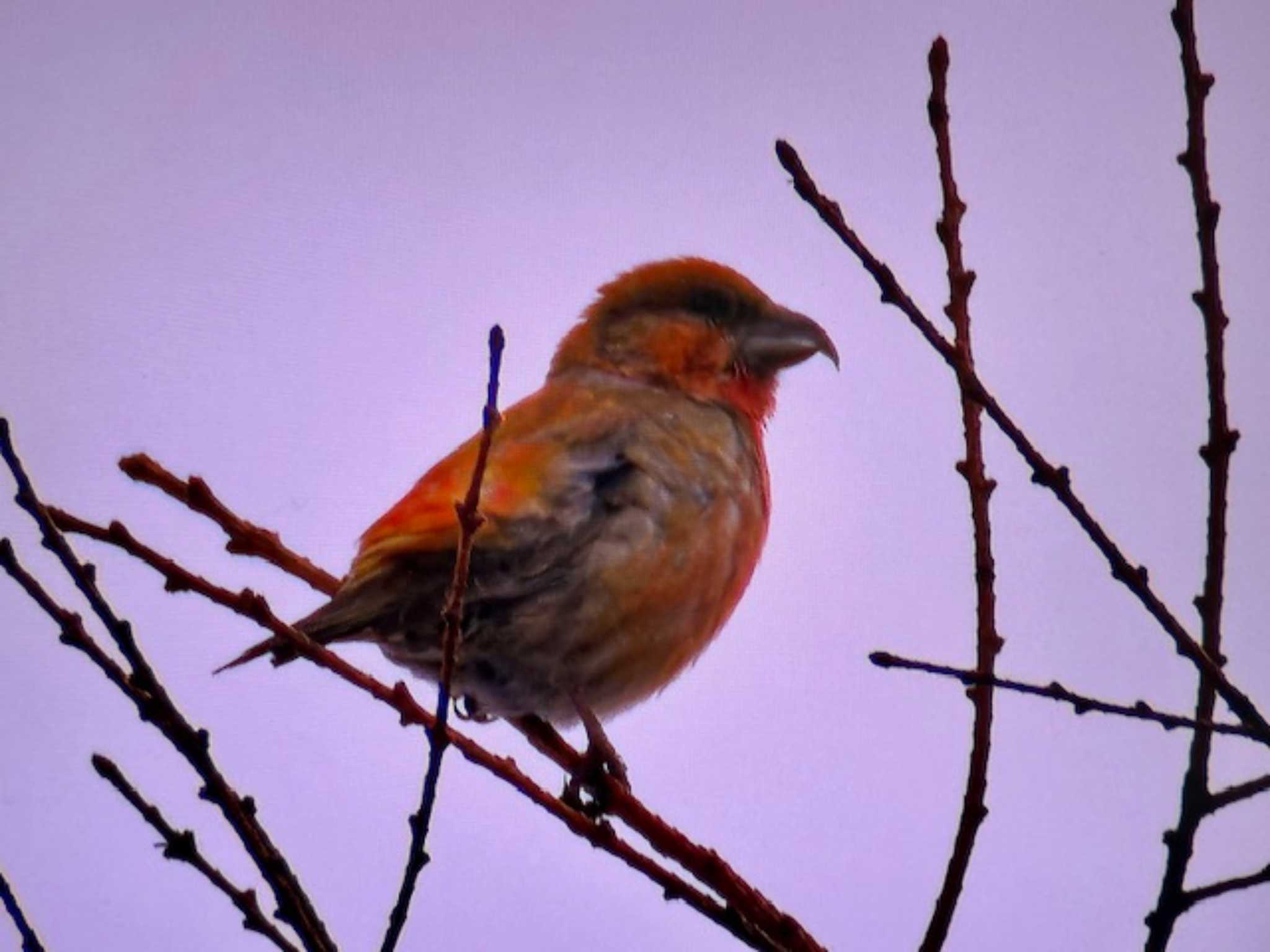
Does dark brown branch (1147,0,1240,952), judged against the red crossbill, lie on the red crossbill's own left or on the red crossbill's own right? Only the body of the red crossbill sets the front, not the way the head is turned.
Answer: on the red crossbill's own left

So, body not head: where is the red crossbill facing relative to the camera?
to the viewer's right
